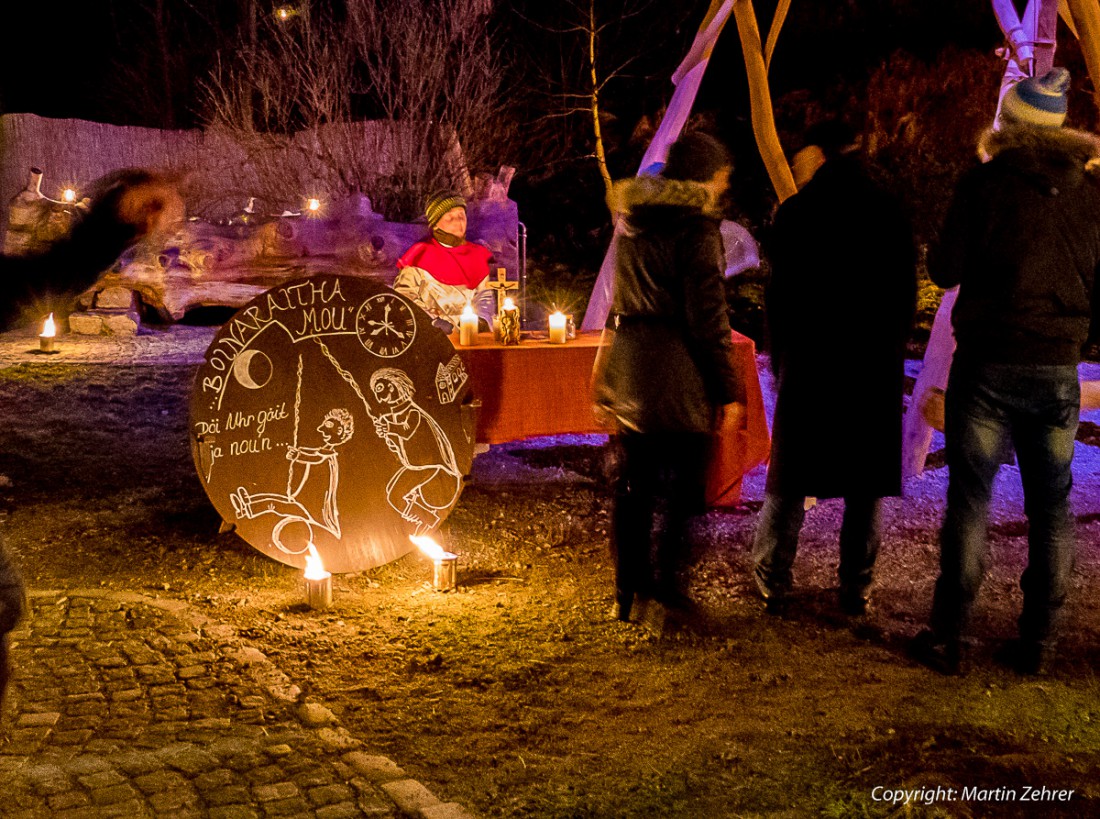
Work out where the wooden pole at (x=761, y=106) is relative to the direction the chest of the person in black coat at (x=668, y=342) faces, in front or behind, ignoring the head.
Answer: in front

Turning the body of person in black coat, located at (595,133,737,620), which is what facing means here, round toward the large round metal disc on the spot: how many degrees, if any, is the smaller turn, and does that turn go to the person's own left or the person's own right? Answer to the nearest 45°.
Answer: approximately 135° to the person's own left

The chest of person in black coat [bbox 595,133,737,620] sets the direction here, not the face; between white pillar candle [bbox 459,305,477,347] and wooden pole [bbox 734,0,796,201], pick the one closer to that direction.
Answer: the wooden pole

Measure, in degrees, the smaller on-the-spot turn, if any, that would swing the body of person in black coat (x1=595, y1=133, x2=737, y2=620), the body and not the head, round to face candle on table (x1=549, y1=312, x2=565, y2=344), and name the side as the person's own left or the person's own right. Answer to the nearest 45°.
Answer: approximately 45° to the person's own left

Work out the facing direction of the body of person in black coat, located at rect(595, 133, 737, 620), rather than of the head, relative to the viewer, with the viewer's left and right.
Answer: facing away from the viewer and to the right of the viewer

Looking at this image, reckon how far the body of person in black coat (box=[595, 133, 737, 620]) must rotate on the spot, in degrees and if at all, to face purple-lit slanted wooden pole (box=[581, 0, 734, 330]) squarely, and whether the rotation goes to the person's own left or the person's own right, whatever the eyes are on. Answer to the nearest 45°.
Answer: approximately 45° to the person's own left
